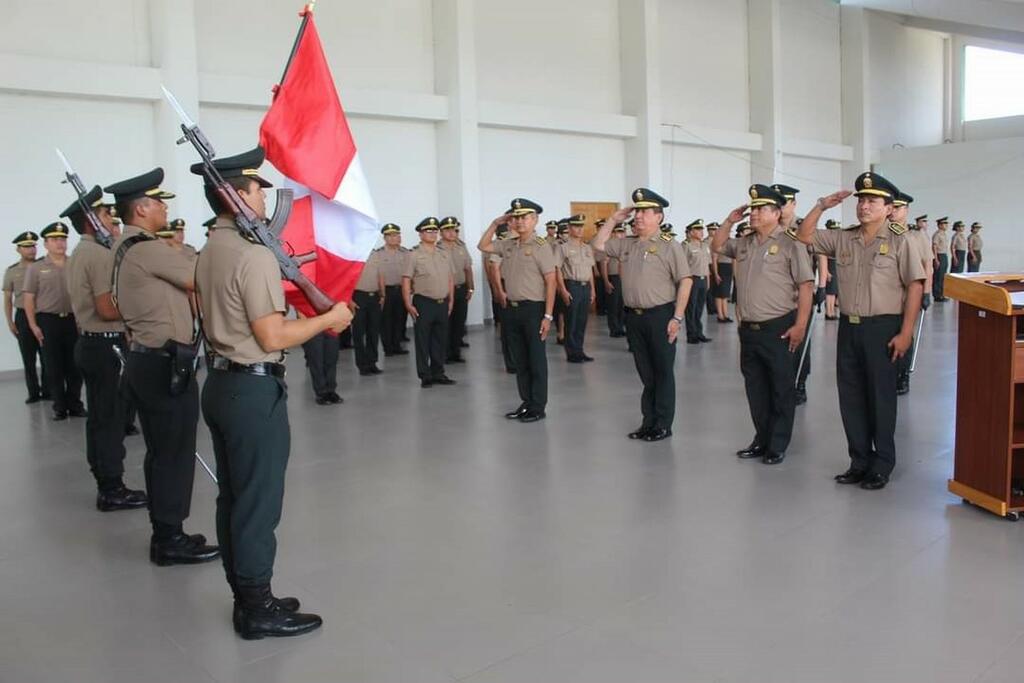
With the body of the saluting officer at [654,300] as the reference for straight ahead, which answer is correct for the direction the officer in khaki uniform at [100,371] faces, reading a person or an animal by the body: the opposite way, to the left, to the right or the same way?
the opposite way

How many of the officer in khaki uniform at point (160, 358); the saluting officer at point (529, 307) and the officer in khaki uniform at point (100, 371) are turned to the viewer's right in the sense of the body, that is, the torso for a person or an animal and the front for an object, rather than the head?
2

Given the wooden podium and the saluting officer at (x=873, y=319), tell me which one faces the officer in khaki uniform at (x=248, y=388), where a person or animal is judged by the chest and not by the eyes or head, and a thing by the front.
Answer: the saluting officer

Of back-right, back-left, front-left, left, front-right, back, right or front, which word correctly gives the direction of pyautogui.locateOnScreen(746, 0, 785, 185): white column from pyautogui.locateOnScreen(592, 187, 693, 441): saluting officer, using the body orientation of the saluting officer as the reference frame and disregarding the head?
back-right

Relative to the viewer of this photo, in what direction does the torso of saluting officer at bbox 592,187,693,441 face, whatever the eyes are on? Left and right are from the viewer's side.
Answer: facing the viewer and to the left of the viewer

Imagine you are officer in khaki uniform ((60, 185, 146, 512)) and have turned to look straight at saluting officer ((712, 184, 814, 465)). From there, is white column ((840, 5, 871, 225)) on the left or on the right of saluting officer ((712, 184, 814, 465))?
left

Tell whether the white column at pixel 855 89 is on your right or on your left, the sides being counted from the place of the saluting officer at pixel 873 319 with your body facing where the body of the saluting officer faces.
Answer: on your right

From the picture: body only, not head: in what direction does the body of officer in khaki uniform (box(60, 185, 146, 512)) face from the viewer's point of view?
to the viewer's right

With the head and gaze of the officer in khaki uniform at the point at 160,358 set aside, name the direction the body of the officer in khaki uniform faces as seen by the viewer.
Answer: to the viewer's right

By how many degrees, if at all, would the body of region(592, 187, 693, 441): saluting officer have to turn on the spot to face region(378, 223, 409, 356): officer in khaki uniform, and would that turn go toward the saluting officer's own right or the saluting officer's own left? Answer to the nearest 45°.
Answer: approximately 90° to the saluting officer's own right

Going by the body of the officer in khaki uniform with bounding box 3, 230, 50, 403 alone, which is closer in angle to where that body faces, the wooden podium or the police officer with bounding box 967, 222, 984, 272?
the wooden podium

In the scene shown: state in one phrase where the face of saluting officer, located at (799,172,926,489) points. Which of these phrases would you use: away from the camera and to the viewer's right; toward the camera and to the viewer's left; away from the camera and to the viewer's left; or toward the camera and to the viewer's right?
toward the camera and to the viewer's left

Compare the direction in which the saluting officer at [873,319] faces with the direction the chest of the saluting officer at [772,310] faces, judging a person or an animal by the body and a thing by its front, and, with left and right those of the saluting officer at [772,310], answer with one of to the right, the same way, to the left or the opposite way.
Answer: the same way

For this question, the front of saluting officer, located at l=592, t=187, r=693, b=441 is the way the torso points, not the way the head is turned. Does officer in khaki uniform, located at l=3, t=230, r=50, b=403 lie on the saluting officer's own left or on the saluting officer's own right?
on the saluting officer's own right

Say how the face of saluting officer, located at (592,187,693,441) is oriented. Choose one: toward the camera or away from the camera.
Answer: toward the camera

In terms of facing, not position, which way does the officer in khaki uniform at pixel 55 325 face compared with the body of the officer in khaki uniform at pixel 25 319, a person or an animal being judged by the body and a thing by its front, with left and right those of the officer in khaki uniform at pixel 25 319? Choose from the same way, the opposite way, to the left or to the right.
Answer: the same way
